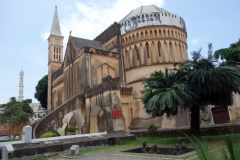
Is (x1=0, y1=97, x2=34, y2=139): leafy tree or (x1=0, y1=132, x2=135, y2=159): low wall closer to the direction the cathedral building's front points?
the leafy tree

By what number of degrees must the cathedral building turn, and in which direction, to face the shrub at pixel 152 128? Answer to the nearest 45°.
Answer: approximately 135° to its left

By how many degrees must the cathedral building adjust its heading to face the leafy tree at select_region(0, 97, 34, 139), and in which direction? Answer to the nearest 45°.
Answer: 0° — it already faces it

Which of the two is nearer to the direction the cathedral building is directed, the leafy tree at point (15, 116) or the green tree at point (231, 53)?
the leafy tree

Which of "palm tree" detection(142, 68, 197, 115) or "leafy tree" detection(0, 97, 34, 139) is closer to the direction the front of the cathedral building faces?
the leafy tree

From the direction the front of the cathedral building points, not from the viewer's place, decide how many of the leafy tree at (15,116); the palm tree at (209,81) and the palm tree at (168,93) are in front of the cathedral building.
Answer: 1

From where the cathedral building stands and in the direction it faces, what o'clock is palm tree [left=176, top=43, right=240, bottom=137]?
The palm tree is roughly at 7 o'clock from the cathedral building.

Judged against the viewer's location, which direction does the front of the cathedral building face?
facing away from the viewer and to the left of the viewer

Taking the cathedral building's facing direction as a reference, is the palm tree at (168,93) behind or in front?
behind
